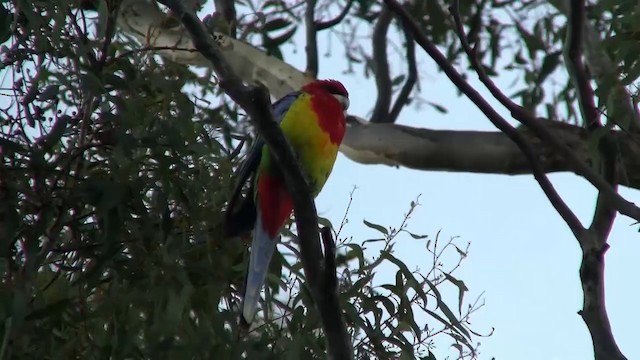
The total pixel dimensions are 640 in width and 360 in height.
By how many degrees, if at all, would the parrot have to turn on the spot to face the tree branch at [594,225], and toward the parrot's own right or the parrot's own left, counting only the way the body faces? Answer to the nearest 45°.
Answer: approximately 45° to the parrot's own left

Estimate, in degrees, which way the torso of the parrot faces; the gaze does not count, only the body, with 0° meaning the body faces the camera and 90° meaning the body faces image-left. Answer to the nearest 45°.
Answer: approximately 315°

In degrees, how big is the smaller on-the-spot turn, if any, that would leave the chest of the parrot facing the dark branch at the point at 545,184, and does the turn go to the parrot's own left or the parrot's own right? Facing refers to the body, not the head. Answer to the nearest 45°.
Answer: approximately 45° to the parrot's own left

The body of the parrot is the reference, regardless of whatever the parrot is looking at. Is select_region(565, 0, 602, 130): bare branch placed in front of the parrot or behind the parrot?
in front
